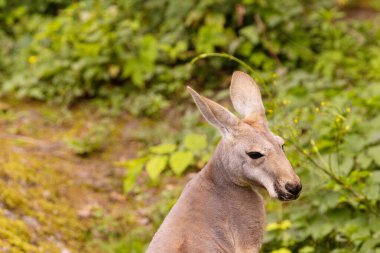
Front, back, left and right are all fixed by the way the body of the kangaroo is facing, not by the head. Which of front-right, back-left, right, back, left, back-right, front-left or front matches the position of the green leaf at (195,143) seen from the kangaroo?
back-left

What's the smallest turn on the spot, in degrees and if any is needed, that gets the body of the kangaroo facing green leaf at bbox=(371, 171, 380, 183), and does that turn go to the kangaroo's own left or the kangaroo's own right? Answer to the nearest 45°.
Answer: approximately 90° to the kangaroo's own left

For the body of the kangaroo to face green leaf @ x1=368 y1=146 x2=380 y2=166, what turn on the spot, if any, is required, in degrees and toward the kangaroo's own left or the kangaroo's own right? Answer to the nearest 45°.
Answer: approximately 90° to the kangaroo's own left

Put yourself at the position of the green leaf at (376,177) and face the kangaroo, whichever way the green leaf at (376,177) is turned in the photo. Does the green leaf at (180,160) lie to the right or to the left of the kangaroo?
right

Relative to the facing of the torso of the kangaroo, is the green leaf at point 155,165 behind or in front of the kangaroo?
behind

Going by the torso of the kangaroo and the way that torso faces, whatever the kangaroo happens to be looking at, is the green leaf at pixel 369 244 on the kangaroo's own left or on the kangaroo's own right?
on the kangaroo's own left

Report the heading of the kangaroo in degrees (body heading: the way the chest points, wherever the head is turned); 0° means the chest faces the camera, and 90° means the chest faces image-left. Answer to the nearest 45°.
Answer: approximately 315°

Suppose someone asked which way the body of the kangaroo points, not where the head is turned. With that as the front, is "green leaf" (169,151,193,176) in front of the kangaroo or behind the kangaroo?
behind
